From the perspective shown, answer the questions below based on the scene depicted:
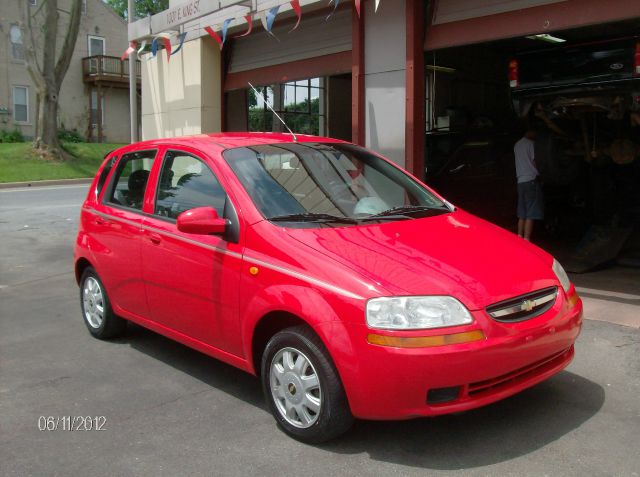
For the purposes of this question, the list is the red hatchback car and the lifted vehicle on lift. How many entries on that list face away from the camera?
1

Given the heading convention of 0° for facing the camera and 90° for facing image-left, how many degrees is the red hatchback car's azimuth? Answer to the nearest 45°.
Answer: approximately 315°

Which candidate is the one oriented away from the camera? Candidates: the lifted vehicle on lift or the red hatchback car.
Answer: the lifted vehicle on lift

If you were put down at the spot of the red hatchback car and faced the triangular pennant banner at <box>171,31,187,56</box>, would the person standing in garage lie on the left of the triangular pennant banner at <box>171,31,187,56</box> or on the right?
right

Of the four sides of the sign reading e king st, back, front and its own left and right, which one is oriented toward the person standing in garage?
left

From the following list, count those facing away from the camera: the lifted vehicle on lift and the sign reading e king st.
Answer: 1

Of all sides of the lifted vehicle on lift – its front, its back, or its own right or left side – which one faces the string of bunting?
left

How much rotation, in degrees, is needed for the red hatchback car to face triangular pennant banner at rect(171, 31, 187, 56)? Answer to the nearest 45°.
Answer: approximately 135° to its left

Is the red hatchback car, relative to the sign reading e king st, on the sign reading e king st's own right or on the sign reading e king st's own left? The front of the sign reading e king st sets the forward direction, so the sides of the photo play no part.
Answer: on the sign reading e king st's own left

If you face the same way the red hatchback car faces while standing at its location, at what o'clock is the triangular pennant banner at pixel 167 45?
The triangular pennant banner is roughly at 7 o'clock from the red hatchback car.

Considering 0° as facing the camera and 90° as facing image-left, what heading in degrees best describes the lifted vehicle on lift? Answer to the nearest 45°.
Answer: approximately 180°

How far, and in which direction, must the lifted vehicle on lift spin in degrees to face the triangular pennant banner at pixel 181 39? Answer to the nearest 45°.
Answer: approximately 90° to its left

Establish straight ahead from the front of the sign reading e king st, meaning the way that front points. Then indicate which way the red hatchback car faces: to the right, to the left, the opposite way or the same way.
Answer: to the left

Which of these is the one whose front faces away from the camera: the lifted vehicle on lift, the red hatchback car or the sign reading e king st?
the lifted vehicle on lift

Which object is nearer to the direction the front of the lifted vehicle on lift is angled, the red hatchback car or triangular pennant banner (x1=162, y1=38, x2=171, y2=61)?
the triangular pennant banner

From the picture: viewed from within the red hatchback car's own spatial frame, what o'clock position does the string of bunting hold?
The string of bunting is roughly at 7 o'clock from the red hatchback car.

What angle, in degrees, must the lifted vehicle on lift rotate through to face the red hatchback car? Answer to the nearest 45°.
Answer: approximately 180°
